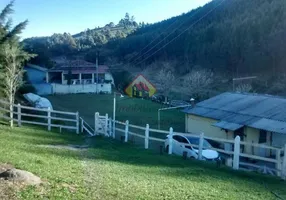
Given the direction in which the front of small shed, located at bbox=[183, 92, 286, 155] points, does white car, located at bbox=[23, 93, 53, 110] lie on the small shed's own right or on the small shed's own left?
on the small shed's own right

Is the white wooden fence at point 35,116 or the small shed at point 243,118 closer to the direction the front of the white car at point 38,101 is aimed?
the small shed

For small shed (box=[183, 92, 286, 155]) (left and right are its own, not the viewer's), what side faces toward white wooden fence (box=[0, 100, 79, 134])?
front

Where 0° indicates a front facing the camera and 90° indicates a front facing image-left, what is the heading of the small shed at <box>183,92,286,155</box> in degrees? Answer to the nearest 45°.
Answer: approximately 45°

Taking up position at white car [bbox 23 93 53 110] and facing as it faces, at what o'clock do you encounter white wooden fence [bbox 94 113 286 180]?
The white wooden fence is roughly at 1 o'clock from the white car.

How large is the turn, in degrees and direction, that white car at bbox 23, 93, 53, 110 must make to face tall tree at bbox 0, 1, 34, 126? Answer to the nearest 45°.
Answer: approximately 45° to its right

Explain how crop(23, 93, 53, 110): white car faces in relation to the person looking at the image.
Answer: facing the viewer and to the right of the viewer

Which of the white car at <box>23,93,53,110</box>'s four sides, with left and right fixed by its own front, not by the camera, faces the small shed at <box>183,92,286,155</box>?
front

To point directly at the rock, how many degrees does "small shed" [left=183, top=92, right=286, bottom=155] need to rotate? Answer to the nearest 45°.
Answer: approximately 45° to its left

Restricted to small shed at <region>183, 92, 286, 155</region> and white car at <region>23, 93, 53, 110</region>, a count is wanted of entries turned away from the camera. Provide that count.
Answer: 0
